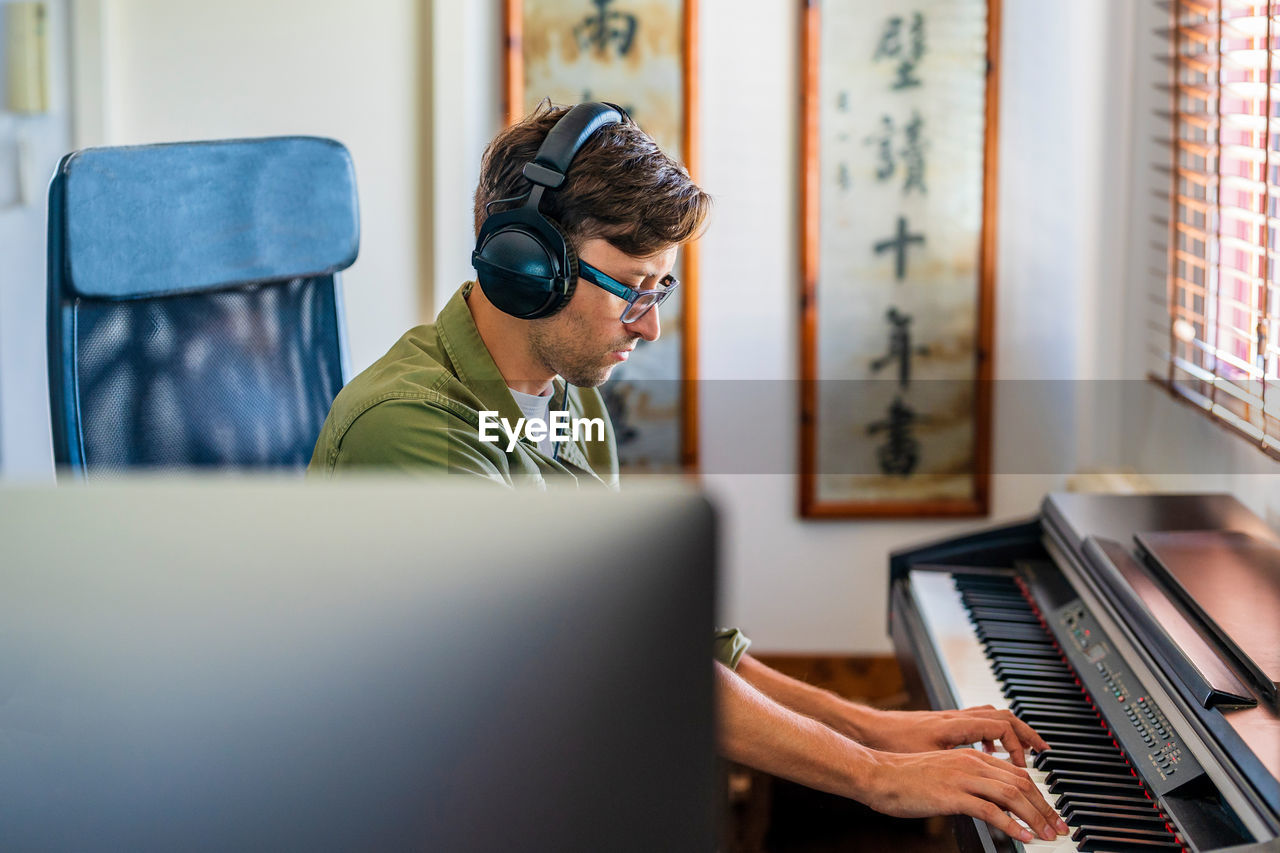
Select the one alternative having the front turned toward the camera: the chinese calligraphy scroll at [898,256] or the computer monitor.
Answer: the chinese calligraphy scroll

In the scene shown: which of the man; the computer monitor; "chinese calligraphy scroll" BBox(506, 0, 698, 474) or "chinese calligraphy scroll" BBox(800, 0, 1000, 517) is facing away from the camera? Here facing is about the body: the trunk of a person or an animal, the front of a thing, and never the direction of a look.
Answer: the computer monitor

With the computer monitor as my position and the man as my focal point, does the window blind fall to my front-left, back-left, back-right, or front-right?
front-right

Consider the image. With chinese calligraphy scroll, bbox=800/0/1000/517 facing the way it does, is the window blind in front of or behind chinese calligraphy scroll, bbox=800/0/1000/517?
in front

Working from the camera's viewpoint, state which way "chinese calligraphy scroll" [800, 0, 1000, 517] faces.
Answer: facing the viewer

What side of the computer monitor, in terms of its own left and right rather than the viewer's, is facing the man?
front

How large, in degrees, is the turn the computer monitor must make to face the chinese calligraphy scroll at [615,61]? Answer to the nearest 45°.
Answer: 0° — it already faces it

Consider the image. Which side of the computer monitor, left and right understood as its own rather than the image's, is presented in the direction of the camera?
back

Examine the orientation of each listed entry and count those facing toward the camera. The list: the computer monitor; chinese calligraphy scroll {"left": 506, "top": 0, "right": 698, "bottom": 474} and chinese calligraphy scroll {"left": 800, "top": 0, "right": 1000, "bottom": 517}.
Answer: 2

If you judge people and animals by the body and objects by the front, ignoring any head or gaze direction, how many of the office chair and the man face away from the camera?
0

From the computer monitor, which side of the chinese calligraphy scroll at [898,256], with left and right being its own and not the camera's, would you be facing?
front

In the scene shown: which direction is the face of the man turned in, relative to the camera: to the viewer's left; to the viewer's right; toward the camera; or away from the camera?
to the viewer's right

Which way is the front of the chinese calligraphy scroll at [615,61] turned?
toward the camera

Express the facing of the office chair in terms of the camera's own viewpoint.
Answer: facing the viewer and to the right of the viewer

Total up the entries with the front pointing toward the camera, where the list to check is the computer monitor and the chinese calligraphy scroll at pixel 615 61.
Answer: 1
